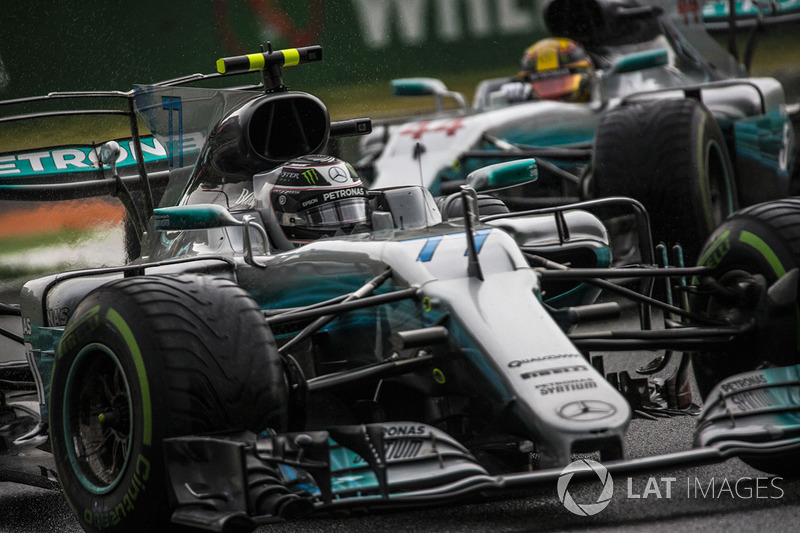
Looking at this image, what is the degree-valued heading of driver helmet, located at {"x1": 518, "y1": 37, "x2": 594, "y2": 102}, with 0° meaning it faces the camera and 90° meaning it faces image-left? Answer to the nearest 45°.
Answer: approximately 45°
